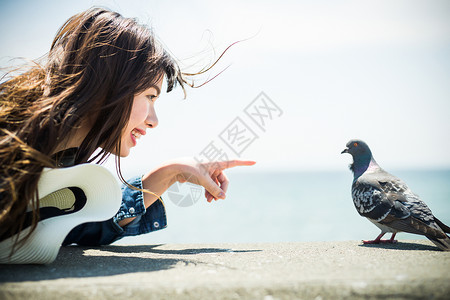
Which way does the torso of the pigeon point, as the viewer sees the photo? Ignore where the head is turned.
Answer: to the viewer's left

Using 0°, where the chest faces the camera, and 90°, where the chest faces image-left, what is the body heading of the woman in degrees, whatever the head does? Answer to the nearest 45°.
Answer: approximately 270°

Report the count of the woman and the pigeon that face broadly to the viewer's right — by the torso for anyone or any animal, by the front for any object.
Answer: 1

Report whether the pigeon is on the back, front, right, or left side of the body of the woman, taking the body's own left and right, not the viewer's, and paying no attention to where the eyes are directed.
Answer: front

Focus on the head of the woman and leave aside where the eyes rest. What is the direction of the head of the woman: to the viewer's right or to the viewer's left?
to the viewer's right

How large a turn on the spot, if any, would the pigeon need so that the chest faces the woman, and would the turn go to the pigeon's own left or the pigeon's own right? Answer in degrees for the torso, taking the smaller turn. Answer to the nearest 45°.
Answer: approximately 45° to the pigeon's own left
